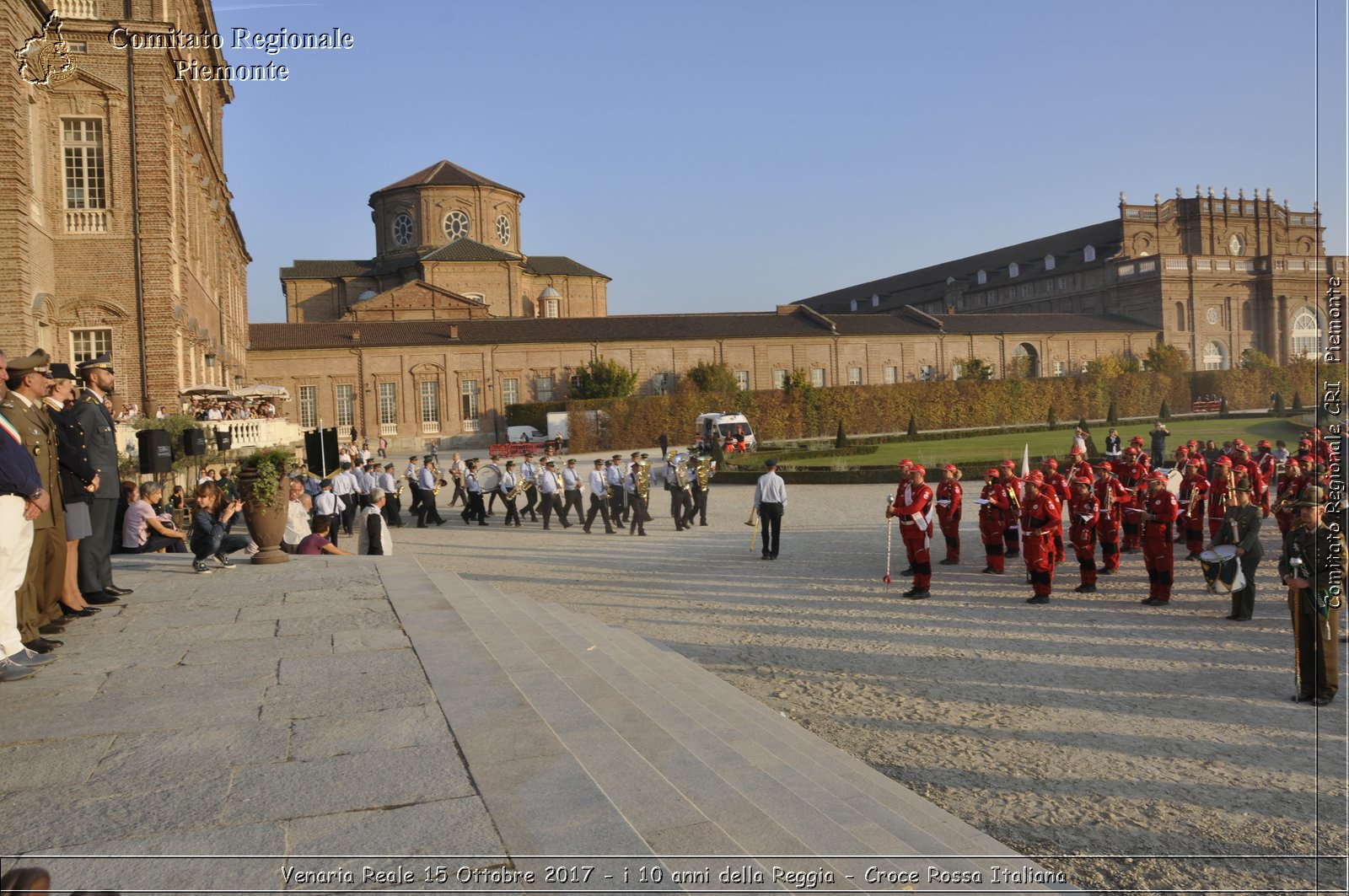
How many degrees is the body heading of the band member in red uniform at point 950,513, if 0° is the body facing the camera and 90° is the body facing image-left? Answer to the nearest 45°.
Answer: approximately 45°

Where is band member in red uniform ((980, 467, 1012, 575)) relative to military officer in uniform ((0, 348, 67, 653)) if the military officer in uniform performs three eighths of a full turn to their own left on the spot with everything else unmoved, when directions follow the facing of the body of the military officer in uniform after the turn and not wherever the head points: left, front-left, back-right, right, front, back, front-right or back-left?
back-right

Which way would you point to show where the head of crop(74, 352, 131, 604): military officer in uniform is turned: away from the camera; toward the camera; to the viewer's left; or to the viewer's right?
to the viewer's right

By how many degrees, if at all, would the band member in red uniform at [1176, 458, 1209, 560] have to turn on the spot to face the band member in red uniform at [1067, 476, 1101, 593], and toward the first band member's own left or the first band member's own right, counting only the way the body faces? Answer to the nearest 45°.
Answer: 0° — they already face them

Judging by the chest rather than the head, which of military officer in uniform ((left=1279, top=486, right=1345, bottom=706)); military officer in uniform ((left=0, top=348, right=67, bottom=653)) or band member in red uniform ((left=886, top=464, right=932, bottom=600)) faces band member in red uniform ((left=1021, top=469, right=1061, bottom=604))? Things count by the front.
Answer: military officer in uniform ((left=0, top=348, right=67, bottom=653))

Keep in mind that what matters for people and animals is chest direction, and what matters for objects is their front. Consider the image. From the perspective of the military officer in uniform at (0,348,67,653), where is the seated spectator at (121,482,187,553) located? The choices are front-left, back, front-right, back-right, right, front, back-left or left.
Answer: left

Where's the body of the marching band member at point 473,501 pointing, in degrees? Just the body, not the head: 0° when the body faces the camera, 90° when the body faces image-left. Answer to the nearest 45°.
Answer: approximately 270°

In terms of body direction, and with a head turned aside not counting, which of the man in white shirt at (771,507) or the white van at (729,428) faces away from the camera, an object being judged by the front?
the man in white shirt

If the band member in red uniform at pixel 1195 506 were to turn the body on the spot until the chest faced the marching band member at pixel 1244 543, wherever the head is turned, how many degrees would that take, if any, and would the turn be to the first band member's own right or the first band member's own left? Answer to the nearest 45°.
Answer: approximately 45° to the first band member's own left

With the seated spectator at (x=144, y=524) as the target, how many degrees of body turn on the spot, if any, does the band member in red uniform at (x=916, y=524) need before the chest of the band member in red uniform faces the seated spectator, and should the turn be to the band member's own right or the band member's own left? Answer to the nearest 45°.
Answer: approximately 45° to the band member's own right

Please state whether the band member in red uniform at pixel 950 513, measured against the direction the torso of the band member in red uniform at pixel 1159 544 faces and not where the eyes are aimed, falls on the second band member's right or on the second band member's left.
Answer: on the second band member's right

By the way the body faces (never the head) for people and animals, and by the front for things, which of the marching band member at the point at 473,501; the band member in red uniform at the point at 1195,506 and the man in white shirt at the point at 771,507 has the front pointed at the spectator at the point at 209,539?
the band member in red uniform

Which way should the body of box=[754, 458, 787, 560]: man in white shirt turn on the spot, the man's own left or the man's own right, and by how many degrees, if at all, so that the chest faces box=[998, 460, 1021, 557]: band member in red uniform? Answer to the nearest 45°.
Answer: approximately 135° to the man's own right

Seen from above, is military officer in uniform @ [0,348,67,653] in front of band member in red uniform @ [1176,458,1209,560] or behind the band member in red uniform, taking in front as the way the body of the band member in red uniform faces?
in front

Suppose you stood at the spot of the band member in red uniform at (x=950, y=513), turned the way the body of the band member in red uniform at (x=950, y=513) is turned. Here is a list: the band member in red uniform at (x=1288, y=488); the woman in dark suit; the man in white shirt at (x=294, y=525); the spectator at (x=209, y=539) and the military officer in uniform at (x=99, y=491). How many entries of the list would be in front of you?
4
